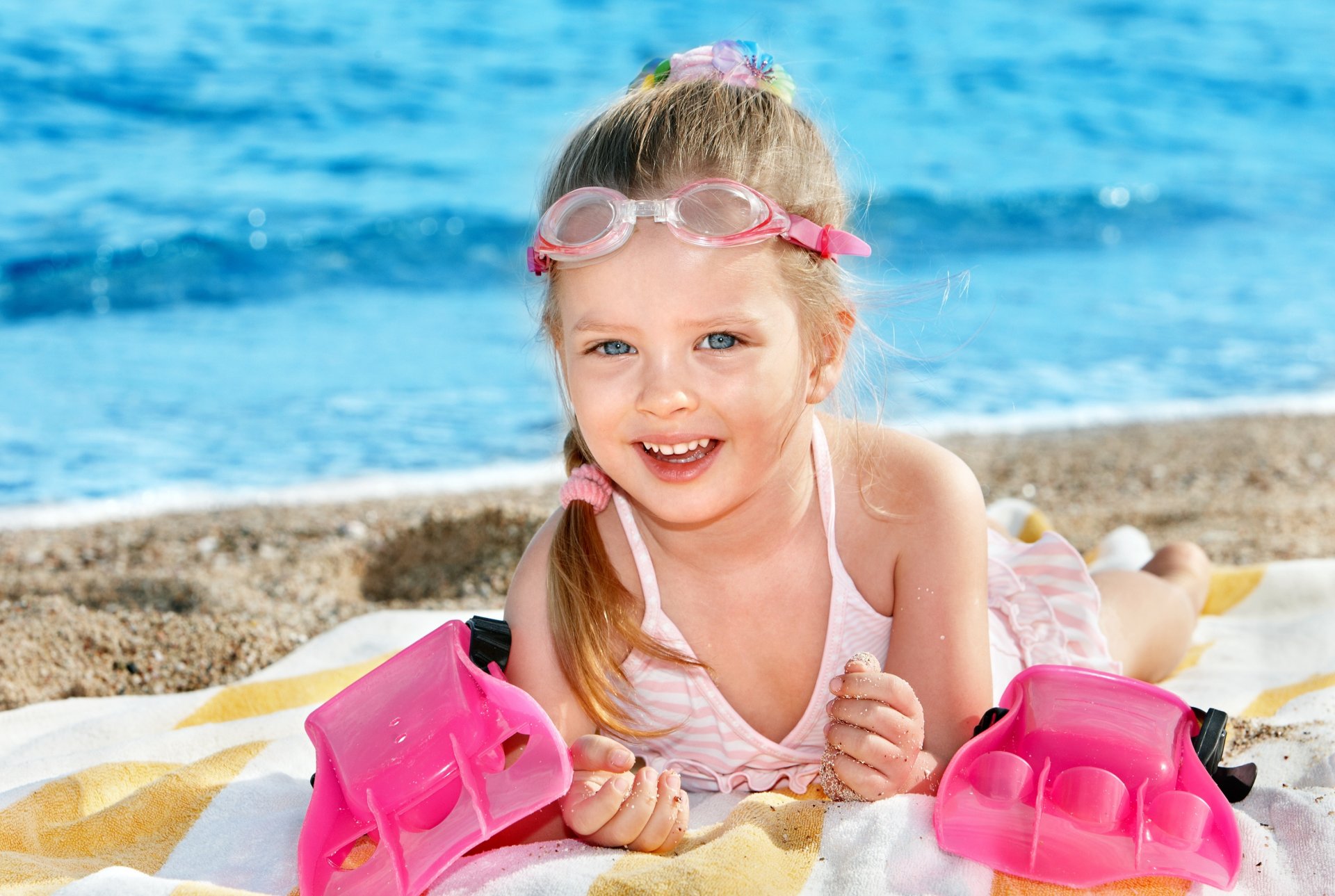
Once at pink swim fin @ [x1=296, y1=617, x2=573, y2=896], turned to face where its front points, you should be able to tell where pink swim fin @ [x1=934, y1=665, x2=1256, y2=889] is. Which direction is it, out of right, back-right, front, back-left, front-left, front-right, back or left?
front-left

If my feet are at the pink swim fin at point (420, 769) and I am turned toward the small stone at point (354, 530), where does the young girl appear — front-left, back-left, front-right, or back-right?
front-right

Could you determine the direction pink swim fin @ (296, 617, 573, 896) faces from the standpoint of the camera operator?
facing the viewer and to the right of the viewer

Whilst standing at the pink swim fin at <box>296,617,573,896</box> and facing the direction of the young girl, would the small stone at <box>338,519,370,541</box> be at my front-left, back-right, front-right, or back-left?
front-left

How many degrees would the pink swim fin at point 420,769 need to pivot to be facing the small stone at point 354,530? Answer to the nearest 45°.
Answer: approximately 135° to its left

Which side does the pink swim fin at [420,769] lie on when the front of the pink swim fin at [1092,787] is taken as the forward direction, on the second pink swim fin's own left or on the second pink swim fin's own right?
on the second pink swim fin's own right
